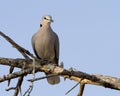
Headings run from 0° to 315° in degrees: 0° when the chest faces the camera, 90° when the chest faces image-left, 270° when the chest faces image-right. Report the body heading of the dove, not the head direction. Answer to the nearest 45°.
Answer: approximately 0°
